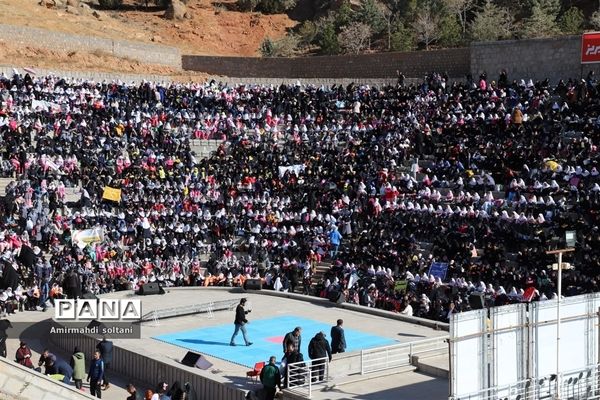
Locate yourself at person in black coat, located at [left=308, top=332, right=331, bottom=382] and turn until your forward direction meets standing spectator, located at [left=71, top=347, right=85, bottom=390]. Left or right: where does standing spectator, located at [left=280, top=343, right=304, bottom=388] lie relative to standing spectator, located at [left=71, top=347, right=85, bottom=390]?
left
